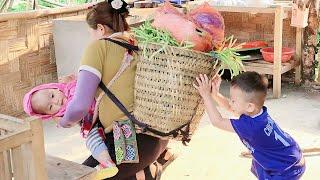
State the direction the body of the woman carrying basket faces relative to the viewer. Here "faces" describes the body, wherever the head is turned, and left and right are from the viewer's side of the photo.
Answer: facing away from the viewer and to the left of the viewer

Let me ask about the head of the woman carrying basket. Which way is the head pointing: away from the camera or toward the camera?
away from the camera

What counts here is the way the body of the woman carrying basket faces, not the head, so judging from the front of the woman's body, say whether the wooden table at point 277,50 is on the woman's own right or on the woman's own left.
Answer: on the woman's own right

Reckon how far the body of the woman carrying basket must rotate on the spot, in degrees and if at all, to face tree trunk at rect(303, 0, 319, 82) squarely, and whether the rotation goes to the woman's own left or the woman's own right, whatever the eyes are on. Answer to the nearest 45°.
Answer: approximately 90° to the woman's own right

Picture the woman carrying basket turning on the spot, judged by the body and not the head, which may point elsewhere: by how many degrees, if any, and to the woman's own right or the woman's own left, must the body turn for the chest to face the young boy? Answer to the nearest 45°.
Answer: approximately 135° to the woman's own right

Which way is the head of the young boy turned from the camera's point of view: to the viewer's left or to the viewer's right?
to the viewer's left

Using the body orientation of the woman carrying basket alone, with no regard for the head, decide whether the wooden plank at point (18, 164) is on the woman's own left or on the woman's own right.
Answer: on the woman's own left

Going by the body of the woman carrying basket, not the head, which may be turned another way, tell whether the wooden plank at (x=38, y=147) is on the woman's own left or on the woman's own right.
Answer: on the woman's own left
